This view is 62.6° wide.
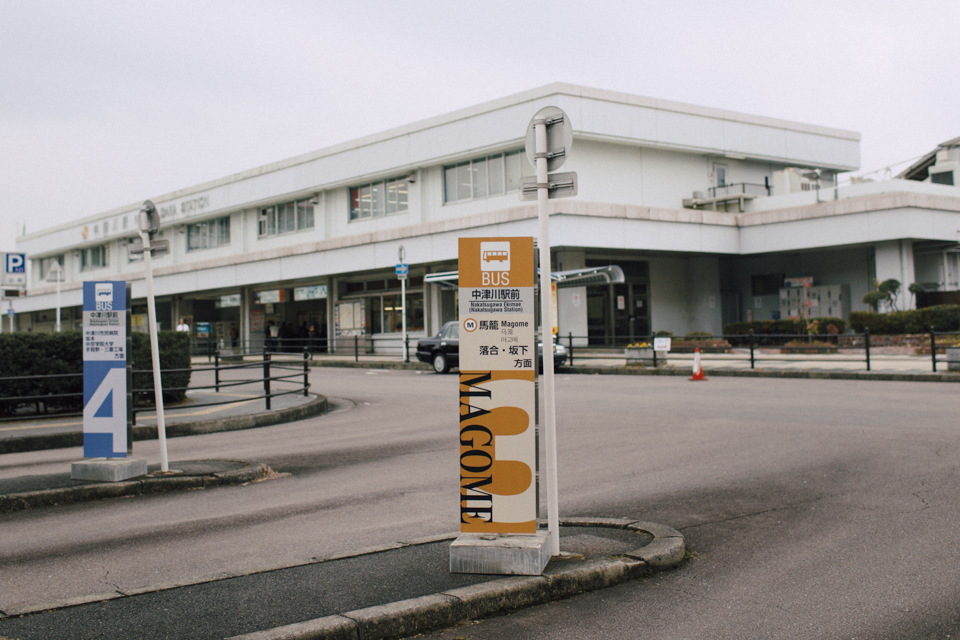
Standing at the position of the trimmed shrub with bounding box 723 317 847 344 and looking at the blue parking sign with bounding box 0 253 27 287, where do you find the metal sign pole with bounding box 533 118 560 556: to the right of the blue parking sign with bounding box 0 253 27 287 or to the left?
left

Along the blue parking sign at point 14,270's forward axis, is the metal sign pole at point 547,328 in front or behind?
in front

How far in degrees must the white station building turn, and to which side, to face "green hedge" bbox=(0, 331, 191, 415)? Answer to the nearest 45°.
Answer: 0° — it already faces it

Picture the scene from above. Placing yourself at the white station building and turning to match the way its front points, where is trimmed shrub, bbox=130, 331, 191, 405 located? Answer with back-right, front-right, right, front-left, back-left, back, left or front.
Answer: front

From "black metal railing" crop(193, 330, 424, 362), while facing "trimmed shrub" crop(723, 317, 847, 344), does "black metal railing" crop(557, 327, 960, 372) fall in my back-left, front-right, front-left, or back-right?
front-right

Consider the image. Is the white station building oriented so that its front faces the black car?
yes

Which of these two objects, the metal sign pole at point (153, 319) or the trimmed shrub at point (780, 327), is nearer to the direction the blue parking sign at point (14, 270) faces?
the metal sign pole

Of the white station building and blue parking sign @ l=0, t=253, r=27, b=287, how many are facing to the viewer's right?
0

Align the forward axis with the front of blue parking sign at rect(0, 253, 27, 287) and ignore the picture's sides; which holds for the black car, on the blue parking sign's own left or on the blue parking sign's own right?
on the blue parking sign's own left

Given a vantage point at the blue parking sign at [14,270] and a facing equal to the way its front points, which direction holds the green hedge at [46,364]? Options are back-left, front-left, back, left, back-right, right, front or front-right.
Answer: front

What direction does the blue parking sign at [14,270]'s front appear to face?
toward the camera
